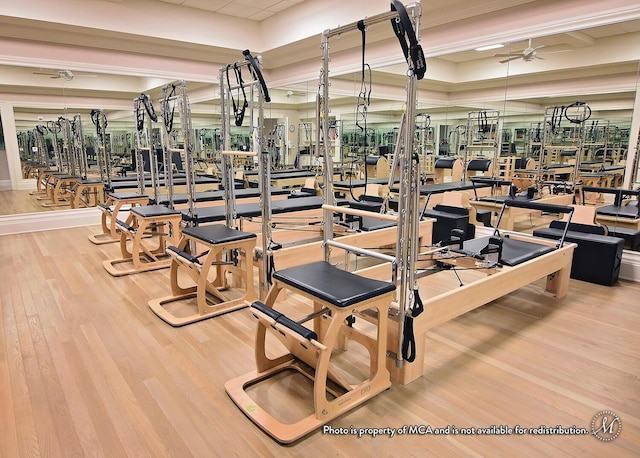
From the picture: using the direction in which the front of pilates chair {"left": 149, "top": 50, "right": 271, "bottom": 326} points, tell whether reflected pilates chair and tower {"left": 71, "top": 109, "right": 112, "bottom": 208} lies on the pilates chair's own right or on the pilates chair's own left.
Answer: on the pilates chair's own right

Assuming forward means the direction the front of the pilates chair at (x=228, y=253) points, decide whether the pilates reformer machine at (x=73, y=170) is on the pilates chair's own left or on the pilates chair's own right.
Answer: on the pilates chair's own right

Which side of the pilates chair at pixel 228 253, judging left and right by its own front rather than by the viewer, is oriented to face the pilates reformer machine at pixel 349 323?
left

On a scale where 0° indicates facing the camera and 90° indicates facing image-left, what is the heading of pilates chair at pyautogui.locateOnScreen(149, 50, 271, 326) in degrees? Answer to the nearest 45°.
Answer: approximately 45°
